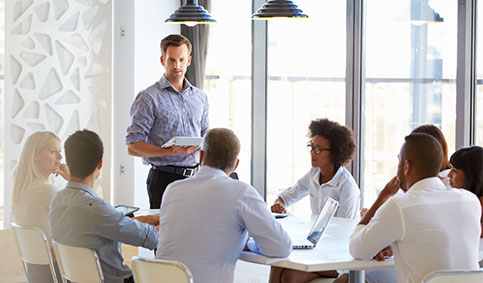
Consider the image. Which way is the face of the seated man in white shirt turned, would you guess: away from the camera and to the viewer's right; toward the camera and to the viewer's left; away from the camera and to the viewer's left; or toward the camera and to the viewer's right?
away from the camera and to the viewer's left

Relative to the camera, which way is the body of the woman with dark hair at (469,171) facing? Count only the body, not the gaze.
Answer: to the viewer's left

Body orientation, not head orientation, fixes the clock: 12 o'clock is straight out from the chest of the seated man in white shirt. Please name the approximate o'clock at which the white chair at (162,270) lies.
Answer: The white chair is roughly at 10 o'clock from the seated man in white shirt.

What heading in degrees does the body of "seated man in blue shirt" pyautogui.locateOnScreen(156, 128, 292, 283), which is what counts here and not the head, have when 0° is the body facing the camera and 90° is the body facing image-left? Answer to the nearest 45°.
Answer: approximately 180°

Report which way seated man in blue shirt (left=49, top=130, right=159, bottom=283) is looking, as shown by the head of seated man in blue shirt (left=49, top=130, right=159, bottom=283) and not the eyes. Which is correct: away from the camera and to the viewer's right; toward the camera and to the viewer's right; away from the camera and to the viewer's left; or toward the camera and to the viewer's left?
away from the camera and to the viewer's right

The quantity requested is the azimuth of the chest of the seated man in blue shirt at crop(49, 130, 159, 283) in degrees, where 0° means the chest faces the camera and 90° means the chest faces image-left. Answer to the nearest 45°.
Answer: approximately 225°

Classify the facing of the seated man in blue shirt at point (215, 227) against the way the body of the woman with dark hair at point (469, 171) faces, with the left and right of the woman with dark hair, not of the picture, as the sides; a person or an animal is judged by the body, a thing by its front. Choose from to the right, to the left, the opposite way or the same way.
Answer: to the right
